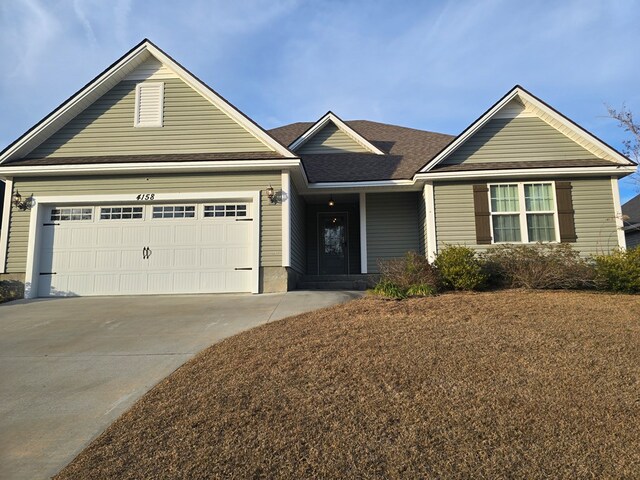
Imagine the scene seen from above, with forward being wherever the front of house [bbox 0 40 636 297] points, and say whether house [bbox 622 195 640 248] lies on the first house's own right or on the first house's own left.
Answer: on the first house's own left

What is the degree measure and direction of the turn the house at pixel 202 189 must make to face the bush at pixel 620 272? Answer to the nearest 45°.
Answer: approximately 90° to its left

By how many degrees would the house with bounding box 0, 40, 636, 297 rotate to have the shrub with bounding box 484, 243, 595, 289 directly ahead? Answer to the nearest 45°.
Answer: approximately 90° to its left

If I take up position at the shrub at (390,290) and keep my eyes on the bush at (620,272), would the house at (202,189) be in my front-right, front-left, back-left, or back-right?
back-left

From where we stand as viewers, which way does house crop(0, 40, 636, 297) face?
facing the viewer

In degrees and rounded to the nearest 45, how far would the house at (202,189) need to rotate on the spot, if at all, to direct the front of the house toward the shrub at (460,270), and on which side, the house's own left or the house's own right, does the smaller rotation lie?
approximately 90° to the house's own left
